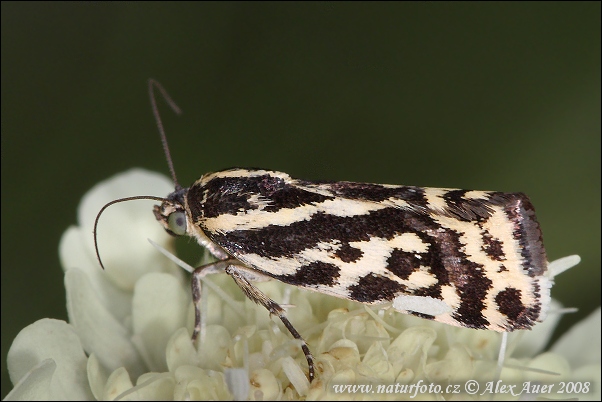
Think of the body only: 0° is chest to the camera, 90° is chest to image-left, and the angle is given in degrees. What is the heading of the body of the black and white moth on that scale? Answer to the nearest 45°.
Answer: approximately 90°
